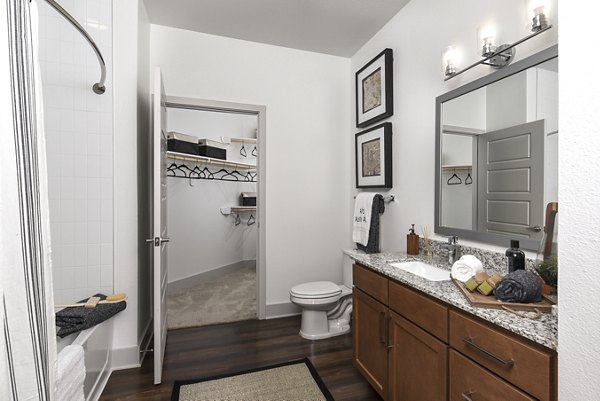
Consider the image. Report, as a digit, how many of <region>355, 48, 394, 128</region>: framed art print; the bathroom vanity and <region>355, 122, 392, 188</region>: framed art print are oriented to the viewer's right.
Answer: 0

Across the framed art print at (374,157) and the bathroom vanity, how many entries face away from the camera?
0

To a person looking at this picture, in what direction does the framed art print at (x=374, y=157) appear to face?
facing the viewer and to the left of the viewer

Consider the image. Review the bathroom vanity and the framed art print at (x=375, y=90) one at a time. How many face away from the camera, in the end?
0

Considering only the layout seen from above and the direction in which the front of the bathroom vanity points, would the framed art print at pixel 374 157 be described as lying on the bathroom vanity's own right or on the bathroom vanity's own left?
on the bathroom vanity's own right

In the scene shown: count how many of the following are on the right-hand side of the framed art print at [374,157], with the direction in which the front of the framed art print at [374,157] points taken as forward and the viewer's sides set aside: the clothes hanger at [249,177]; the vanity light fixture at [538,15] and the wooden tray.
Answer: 1

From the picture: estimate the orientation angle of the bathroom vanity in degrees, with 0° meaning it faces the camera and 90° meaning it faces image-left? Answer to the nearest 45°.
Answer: approximately 45°

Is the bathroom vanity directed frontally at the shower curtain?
yes

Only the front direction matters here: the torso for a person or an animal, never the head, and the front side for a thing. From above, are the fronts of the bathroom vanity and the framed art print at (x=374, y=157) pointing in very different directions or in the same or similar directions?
same or similar directions

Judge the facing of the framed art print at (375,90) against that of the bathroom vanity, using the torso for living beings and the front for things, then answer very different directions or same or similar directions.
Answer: same or similar directions

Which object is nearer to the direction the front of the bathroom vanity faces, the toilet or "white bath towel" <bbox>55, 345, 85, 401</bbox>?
the white bath towel

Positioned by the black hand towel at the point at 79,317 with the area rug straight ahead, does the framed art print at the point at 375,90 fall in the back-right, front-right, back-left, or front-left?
front-left

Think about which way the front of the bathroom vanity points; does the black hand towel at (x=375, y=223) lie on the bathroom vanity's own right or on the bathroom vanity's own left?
on the bathroom vanity's own right

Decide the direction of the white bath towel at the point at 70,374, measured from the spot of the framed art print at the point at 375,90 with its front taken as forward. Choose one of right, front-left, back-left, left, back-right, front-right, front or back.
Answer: front
